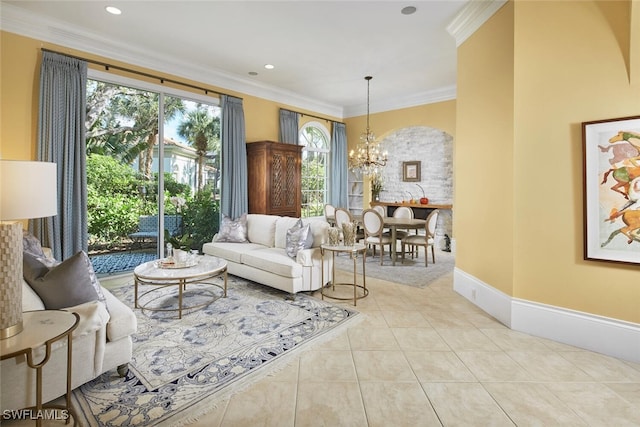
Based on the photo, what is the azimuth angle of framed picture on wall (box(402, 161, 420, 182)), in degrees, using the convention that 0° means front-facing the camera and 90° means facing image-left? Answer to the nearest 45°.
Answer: approximately 0°

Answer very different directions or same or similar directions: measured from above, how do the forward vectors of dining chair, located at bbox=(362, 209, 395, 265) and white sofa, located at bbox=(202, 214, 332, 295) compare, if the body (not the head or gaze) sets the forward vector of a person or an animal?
very different directions

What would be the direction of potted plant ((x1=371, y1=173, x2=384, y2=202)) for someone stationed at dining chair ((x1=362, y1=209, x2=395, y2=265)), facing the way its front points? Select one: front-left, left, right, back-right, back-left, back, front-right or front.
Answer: front-left

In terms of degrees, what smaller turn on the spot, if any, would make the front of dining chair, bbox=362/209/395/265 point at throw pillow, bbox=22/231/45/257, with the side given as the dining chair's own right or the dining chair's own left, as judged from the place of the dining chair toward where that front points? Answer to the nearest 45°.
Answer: approximately 180°

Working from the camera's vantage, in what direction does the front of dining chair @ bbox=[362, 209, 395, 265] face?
facing away from the viewer and to the right of the viewer

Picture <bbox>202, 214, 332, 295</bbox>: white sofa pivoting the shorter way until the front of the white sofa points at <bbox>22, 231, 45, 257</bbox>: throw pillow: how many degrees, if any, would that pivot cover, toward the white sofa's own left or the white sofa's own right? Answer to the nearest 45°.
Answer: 0° — it already faces it

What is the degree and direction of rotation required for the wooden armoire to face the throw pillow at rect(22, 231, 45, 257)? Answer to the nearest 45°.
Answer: approximately 90° to its right

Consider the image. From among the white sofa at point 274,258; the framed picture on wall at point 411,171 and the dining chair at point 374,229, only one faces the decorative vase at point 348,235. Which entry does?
the framed picture on wall

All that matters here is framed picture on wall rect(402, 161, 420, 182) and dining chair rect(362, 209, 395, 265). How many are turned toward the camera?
1

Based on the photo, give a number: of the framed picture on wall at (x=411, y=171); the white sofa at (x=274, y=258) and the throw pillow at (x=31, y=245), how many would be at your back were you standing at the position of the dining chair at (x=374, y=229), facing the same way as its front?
2

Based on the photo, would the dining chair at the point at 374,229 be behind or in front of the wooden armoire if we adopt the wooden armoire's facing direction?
in front
